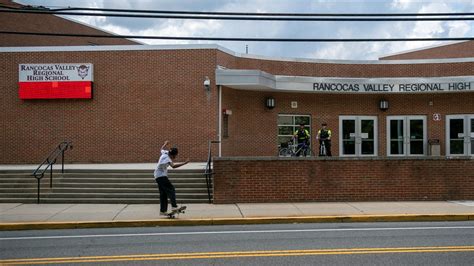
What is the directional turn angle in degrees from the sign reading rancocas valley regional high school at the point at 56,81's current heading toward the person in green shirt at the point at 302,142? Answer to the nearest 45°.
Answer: approximately 45° to its left

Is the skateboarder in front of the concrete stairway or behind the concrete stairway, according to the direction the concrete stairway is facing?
in front

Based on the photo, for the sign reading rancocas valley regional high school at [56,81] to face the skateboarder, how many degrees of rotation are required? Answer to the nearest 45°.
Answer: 0° — it already faces them

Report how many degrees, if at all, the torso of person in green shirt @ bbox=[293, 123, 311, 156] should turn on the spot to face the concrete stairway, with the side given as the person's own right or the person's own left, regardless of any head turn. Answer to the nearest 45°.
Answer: approximately 45° to the person's own right

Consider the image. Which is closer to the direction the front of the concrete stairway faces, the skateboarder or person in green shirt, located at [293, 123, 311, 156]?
the skateboarder

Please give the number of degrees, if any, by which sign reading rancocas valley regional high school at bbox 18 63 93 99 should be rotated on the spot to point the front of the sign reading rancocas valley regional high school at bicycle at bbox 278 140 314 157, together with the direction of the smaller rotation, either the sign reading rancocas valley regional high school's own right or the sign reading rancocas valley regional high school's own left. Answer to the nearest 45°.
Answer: approximately 45° to the sign reading rancocas valley regional high school's own left

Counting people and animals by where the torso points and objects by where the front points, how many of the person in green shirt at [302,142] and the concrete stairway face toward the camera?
2

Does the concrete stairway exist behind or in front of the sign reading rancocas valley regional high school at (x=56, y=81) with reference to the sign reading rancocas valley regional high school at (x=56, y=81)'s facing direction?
in front

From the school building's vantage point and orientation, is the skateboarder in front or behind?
in front
